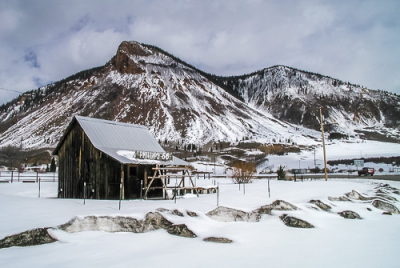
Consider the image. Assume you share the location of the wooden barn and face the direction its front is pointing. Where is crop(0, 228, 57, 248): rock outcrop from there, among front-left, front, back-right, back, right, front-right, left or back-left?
front-right

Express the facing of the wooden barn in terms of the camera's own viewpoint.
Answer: facing the viewer and to the right of the viewer

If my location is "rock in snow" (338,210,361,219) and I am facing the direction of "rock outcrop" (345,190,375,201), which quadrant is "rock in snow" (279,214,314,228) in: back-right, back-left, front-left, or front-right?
back-left

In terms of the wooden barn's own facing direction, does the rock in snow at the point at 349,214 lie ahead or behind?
ahead

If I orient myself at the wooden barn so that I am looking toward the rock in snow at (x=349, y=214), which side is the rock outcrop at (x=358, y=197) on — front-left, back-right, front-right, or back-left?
front-left

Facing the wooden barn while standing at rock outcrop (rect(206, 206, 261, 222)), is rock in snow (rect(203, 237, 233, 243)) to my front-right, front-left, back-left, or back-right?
back-left

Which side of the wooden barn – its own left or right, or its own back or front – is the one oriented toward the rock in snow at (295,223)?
front

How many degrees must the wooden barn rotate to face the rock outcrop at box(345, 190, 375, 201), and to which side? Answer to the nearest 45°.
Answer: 0° — it already faces it

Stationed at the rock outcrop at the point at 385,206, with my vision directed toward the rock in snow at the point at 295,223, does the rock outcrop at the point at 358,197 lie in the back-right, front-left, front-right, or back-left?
back-right

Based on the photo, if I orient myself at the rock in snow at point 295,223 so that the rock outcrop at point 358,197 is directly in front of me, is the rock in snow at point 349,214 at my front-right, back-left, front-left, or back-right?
front-right

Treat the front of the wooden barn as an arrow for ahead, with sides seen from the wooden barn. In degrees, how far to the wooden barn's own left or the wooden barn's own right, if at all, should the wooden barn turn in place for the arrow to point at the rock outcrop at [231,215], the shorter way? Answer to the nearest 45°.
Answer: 0° — it already faces it
